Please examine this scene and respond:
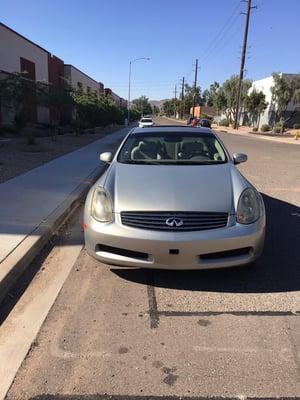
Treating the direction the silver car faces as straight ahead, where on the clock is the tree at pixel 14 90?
The tree is roughly at 5 o'clock from the silver car.

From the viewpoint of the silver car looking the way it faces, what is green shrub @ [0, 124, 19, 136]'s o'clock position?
The green shrub is roughly at 5 o'clock from the silver car.

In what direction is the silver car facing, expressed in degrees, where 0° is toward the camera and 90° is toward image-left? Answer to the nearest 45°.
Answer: approximately 0°

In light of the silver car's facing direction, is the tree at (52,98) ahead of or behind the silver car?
behind

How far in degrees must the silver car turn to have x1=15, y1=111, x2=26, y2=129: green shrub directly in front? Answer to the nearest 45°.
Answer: approximately 135° to its right

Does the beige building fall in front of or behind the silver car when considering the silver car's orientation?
behind
